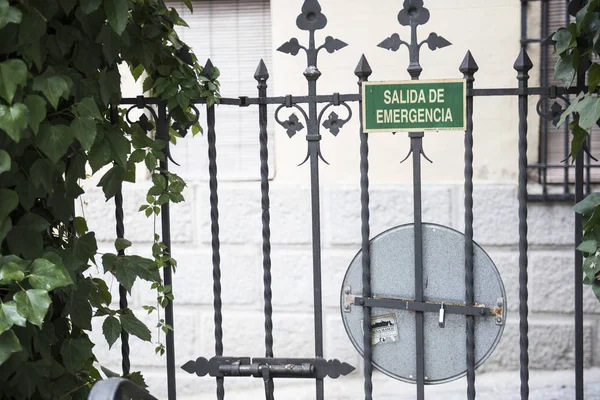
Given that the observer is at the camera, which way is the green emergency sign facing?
facing the viewer

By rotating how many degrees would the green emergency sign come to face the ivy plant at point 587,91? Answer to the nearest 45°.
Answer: approximately 90° to its left

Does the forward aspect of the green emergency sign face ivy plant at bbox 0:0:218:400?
no
